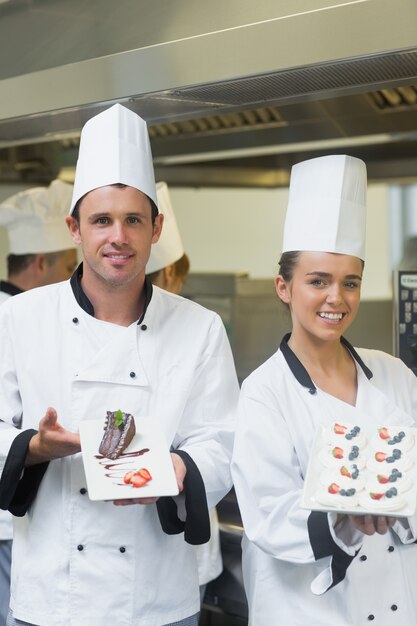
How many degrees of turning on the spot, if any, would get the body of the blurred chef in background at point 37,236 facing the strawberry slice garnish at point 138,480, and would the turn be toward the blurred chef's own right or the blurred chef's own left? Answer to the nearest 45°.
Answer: approximately 90° to the blurred chef's own right

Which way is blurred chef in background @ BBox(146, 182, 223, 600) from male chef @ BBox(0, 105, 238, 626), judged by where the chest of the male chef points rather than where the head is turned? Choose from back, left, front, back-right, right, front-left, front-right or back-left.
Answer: back

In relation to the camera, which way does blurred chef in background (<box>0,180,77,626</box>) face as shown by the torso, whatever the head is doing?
to the viewer's right

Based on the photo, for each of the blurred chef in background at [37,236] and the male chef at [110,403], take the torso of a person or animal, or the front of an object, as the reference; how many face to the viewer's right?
1

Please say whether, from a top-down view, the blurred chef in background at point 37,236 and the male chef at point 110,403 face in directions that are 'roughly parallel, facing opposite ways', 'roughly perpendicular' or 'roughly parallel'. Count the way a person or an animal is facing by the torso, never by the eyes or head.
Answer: roughly perpendicular

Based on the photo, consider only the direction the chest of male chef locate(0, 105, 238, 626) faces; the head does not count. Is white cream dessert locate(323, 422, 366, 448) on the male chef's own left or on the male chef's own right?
on the male chef's own left
